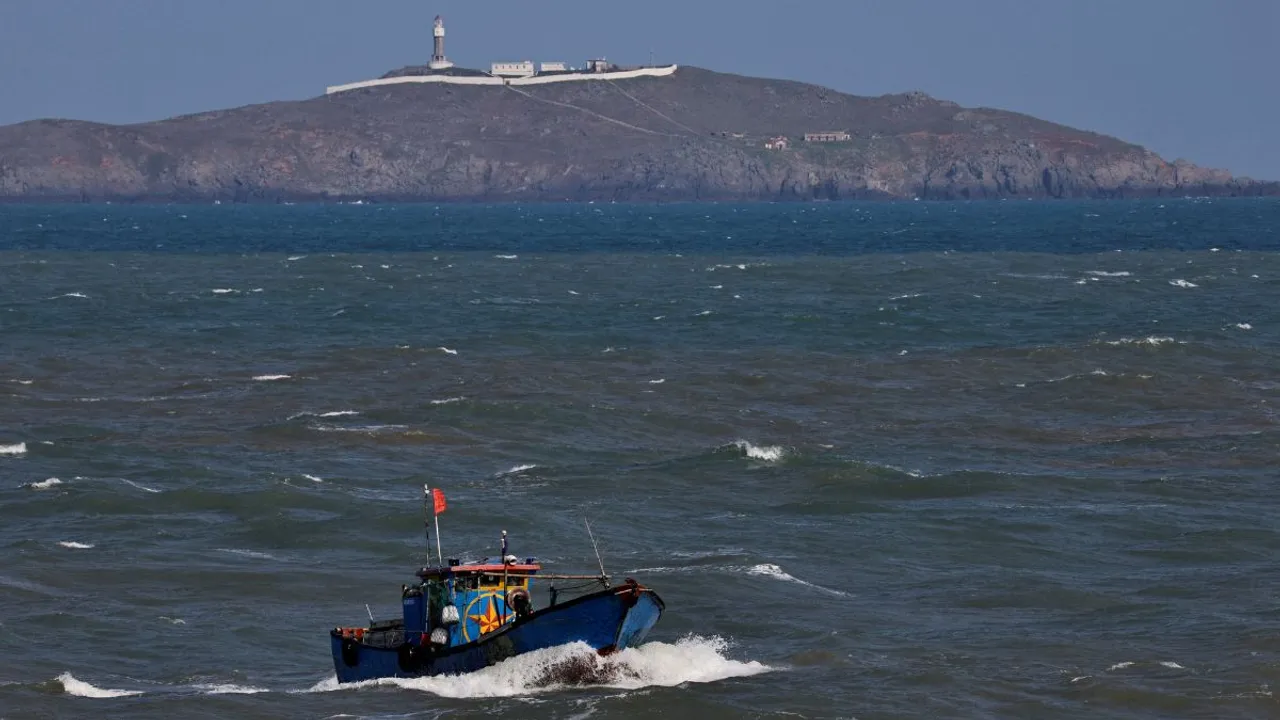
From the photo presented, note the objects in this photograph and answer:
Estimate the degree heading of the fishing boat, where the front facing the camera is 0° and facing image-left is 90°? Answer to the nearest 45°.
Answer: approximately 315°
